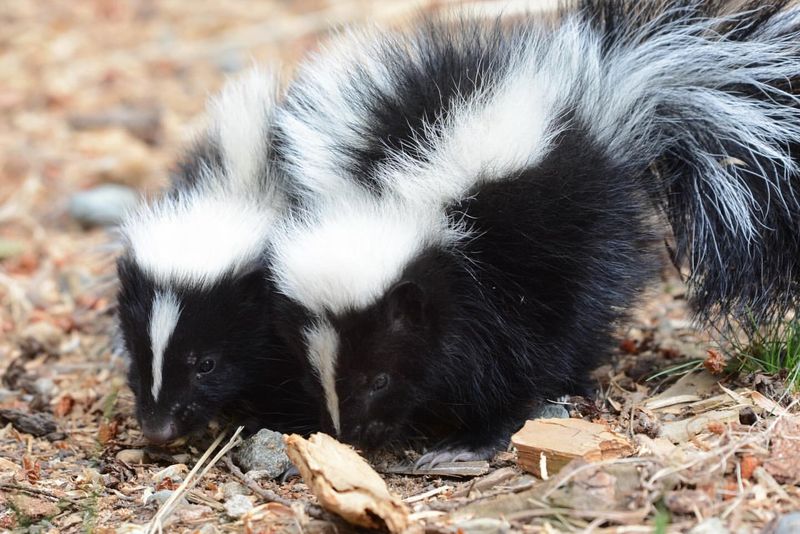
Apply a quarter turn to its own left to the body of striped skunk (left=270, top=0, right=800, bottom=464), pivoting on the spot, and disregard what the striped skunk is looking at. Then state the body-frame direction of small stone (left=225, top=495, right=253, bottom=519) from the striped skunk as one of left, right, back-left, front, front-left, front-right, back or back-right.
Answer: right

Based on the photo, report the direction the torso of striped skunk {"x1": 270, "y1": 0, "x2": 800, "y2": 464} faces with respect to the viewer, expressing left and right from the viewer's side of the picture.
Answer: facing the viewer and to the left of the viewer

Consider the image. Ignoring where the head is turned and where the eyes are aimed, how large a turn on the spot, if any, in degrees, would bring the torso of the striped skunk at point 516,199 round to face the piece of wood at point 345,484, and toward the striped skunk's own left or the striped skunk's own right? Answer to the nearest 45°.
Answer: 0° — it already faces it

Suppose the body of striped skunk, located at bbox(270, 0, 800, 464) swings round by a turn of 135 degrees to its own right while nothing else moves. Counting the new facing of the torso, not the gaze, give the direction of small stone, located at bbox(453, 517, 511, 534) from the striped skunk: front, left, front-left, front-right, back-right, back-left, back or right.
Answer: back

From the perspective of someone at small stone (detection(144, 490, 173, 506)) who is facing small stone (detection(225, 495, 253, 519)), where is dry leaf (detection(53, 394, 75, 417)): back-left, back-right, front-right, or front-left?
back-left

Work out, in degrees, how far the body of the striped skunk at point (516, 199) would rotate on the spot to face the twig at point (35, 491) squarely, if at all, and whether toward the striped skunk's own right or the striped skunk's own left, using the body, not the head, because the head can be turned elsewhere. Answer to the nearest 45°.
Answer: approximately 45° to the striped skunk's own right

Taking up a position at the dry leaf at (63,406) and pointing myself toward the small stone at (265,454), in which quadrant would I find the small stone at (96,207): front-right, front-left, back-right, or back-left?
back-left

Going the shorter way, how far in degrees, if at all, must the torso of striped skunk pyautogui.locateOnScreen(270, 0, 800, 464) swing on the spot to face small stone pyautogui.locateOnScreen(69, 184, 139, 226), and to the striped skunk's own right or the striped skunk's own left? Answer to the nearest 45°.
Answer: approximately 90° to the striped skunk's own right

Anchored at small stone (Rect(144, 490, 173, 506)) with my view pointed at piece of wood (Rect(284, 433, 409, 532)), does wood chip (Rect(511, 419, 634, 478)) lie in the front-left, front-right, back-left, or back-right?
front-left

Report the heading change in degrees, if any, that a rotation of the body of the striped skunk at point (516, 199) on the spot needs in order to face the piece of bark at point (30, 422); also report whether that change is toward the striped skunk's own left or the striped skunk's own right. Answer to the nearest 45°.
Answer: approximately 45° to the striped skunk's own right

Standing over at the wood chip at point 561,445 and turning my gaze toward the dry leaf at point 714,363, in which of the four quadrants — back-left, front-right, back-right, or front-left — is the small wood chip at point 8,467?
back-left

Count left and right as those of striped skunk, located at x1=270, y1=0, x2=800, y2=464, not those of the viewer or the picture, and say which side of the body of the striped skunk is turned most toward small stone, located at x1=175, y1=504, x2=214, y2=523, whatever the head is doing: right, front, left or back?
front

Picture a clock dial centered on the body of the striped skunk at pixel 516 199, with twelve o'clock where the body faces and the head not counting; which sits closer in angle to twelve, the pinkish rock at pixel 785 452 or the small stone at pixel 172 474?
the small stone
